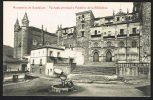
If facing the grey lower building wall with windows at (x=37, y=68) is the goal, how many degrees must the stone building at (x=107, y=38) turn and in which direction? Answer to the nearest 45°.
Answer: approximately 45° to its right

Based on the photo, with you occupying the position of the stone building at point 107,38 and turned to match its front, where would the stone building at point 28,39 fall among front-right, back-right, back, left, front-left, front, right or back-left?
right

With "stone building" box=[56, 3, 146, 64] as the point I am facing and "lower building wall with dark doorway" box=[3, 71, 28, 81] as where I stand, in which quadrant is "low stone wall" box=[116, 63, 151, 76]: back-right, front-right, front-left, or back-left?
front-right

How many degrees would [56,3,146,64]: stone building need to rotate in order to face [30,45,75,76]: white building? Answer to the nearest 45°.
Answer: approximately 45° to its right

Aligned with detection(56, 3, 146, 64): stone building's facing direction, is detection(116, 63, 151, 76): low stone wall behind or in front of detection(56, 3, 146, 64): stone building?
in front

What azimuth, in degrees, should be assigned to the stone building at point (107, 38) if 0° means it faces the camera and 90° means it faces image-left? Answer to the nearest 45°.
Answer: approximately 0°

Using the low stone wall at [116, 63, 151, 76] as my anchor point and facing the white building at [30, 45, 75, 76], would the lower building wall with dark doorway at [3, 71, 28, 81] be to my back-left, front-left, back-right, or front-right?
front-left

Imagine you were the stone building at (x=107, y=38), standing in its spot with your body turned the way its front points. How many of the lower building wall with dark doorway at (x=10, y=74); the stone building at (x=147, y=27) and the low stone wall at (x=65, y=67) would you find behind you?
0

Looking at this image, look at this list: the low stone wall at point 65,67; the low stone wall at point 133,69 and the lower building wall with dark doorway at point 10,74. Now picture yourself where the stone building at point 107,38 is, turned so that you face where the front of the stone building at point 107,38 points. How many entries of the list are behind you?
0
